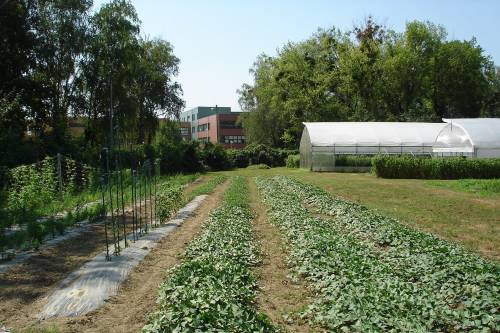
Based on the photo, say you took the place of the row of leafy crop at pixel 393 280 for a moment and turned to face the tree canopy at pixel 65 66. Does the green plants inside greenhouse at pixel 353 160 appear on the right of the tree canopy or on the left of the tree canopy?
right
